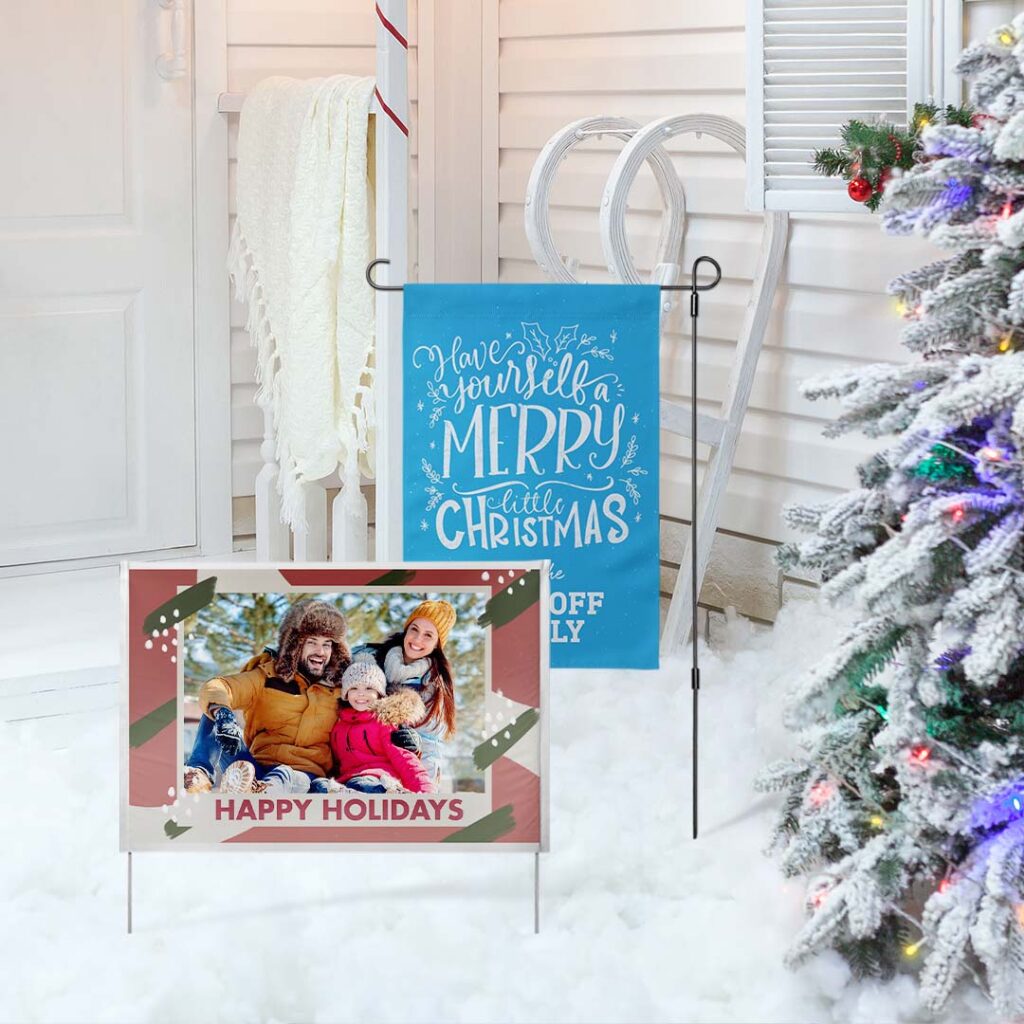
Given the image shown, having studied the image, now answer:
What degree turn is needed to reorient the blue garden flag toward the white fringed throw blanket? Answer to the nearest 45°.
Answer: approximately 135° to its right

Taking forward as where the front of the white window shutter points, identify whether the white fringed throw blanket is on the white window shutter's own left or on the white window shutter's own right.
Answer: on the white window shutter's own right

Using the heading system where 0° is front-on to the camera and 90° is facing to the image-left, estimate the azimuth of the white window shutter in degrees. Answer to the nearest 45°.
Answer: approximately 0°

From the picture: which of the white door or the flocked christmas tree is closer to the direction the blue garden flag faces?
the flocked christmas tree

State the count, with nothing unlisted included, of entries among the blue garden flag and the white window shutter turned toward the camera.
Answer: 2
